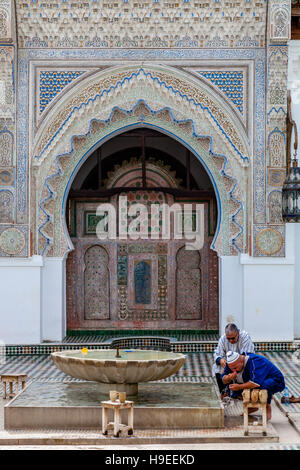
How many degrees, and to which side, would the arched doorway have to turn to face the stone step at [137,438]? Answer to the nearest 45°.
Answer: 0° — it already faces it

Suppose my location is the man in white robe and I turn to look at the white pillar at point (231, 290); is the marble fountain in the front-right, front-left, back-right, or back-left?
back-left

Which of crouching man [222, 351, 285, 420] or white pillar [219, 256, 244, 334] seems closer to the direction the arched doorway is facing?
the crouching man

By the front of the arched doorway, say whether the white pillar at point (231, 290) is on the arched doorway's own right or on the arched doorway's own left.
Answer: on the arched doorway's own left

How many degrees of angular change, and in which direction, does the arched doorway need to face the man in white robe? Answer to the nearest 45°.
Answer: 0° — it already faces them

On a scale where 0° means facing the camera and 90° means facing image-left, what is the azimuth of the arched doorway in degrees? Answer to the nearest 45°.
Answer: approximately 0°

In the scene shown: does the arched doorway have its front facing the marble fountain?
yes

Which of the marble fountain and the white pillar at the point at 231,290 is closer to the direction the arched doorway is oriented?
the marble fountain
